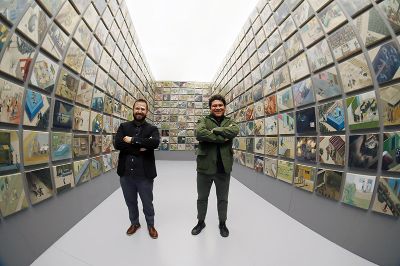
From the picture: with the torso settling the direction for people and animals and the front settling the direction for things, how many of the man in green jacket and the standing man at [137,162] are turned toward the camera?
2

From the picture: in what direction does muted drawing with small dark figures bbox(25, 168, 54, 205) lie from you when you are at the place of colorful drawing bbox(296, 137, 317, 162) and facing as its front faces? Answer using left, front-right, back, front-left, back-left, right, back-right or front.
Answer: front

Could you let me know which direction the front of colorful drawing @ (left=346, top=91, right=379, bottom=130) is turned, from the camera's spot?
facing the viewer and to the left of the viewer

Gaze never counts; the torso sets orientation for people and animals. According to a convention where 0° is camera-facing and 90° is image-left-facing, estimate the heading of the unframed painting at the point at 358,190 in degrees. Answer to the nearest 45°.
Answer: approximately 45°

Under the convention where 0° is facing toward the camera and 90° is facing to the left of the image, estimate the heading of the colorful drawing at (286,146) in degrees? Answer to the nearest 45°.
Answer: approximately 45°

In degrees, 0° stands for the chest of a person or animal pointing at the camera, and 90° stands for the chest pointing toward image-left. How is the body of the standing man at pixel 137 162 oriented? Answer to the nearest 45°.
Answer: approximately 0°

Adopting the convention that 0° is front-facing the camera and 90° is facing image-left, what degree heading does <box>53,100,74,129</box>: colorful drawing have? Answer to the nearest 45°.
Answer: approximately 315°

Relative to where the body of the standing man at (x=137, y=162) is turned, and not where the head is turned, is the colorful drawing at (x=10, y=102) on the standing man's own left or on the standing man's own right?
on the standing man's own right

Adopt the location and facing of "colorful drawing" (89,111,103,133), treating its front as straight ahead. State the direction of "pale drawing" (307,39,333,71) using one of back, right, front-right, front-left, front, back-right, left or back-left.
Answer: front

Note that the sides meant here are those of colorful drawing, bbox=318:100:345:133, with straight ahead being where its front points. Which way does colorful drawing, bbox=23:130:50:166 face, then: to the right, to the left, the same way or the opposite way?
the opposite way
